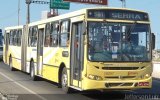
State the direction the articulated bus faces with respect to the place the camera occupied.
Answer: facing the viewer and to the right of the viewer
